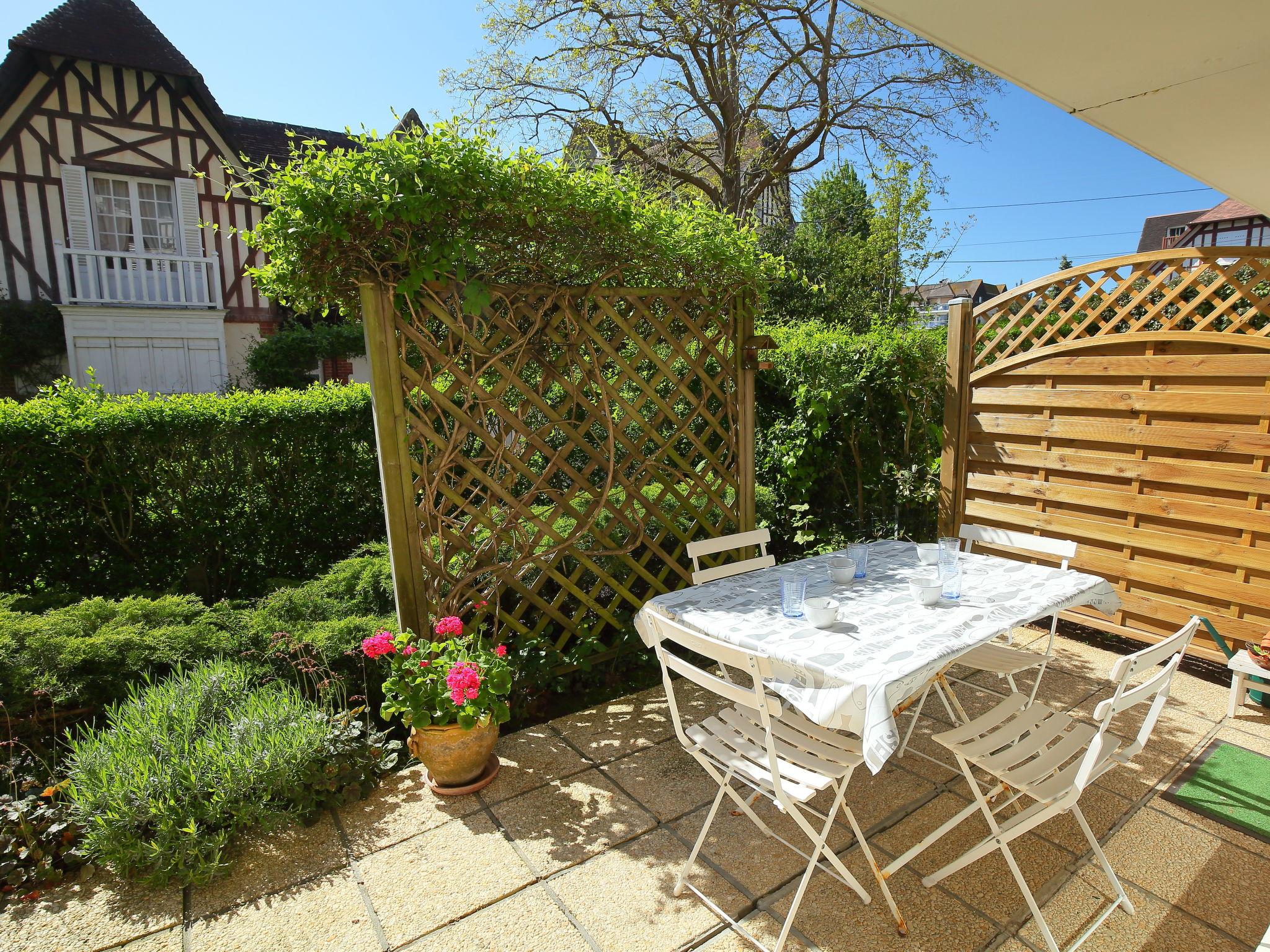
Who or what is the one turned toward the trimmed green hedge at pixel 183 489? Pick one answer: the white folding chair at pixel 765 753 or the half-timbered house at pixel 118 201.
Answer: the half-timbered house

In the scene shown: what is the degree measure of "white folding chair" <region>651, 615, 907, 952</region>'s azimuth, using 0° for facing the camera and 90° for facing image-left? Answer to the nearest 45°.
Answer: approximately 225°

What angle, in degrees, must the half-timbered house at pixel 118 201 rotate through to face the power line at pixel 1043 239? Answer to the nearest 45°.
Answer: approximately 90° to its left

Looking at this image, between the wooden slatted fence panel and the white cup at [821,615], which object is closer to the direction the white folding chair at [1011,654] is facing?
the white cup

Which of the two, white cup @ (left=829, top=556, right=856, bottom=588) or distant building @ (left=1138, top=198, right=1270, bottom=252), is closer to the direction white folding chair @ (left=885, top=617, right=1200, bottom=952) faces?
the white cup
